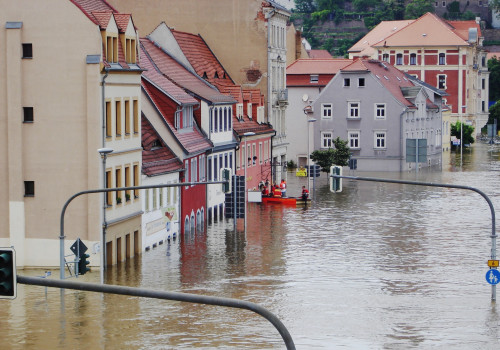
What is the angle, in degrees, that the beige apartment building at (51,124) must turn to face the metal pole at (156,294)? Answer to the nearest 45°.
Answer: approximately 90° to its right

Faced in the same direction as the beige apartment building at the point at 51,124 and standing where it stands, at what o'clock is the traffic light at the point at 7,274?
The traffic light is roughly at 3 o'clock from the beige apartment building.

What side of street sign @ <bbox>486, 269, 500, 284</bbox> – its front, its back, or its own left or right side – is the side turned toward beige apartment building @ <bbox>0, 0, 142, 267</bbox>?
right

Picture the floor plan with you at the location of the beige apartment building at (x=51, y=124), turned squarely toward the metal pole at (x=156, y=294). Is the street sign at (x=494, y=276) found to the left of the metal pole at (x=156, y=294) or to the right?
left

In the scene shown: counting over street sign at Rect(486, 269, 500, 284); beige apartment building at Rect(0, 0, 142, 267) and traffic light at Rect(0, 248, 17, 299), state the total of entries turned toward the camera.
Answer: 2

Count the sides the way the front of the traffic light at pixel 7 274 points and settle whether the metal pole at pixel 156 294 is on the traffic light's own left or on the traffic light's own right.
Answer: on the traffic light's own left

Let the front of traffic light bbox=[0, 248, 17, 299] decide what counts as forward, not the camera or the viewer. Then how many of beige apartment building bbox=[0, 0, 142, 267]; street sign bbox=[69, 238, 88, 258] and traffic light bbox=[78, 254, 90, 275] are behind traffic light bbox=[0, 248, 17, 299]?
3

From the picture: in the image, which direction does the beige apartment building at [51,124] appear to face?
to the viewer's right

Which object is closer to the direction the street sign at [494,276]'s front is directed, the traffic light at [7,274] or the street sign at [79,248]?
the traffic light

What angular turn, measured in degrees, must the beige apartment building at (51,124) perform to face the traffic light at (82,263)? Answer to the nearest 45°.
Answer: approximately 90° to its right

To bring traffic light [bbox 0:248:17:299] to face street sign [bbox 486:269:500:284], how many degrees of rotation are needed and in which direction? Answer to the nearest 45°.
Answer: approximately 135° to its left
